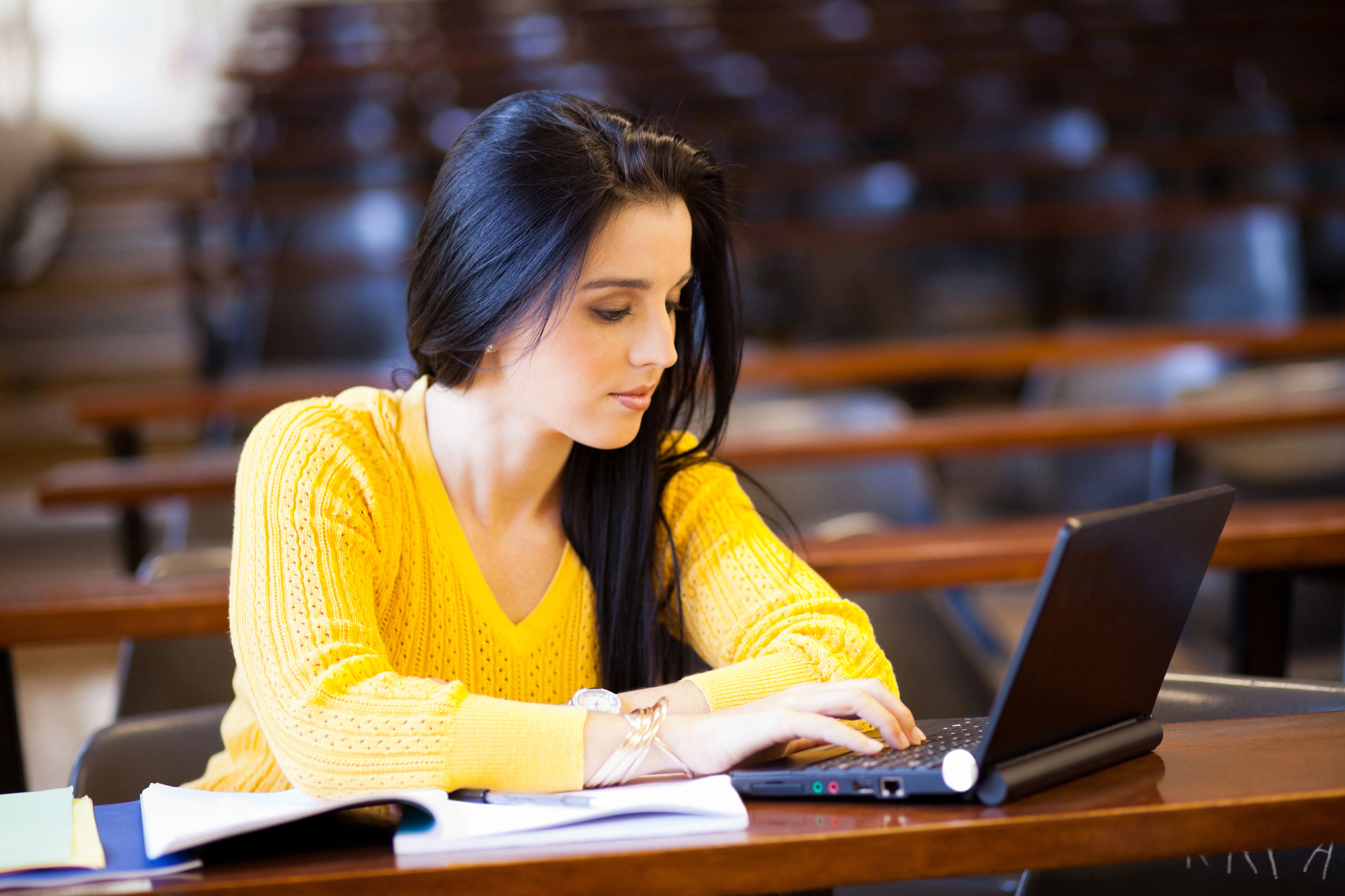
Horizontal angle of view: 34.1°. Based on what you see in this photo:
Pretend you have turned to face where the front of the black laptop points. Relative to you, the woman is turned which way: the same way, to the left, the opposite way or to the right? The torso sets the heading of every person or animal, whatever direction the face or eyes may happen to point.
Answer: the opposite way

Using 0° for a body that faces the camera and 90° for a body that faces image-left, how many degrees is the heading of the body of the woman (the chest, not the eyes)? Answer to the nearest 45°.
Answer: approximately 315°

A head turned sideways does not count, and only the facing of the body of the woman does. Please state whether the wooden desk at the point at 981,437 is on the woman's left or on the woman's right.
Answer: on the woman's left

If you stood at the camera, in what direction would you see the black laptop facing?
facing away from the viewer and to the left of the viewer

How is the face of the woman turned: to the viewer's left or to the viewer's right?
to the viewer's right
